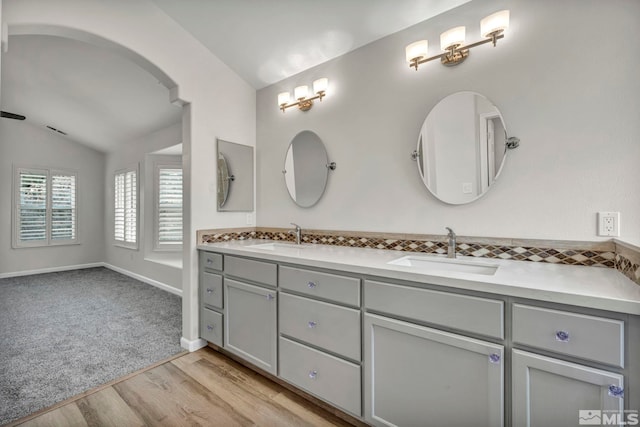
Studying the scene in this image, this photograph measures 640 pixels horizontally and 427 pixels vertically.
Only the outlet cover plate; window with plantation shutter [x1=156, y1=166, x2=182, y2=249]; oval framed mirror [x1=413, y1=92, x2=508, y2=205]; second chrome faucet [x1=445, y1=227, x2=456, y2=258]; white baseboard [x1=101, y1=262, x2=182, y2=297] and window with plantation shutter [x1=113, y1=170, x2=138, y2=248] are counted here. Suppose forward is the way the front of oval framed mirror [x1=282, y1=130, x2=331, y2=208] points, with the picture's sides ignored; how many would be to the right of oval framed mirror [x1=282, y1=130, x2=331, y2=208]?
3

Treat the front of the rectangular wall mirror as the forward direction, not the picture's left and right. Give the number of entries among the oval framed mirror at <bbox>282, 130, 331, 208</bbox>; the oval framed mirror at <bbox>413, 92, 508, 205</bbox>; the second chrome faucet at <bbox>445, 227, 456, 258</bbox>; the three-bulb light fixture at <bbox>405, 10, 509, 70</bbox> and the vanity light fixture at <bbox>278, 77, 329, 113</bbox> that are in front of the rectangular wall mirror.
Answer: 5

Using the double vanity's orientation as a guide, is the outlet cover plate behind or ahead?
behind

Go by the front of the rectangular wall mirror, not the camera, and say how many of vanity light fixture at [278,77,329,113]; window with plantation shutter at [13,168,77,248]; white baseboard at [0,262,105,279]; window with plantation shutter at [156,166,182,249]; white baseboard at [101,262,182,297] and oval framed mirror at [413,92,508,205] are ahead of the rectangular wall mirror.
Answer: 2

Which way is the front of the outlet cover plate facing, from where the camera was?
facing the viewer

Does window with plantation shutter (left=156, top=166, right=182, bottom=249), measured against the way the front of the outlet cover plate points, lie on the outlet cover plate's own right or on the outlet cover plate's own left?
on the outlet cover plate's own right

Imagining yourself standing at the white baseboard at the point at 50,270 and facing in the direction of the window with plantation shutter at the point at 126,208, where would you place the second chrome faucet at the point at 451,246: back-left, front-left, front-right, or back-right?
front-right

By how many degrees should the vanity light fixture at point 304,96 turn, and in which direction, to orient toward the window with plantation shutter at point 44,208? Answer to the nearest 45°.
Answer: approximately 90° to its right

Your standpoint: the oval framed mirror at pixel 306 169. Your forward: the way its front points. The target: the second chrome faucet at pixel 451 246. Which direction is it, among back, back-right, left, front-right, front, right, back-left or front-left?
left

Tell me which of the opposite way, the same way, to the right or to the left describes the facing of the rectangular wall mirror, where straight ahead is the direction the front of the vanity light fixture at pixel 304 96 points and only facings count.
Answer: to the left

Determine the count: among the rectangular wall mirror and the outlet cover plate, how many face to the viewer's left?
0

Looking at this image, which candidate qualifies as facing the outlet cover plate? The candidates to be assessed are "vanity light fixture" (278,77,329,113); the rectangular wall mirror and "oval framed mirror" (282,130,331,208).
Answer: the rectangular wall mirror

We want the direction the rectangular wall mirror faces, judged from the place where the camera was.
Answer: facing the viewer and to the right of the viewer

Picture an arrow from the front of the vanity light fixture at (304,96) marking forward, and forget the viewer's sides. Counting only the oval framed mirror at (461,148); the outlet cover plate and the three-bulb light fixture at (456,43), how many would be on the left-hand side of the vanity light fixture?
3

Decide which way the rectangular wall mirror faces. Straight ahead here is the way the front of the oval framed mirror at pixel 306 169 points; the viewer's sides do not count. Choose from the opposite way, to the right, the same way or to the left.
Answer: to the left
